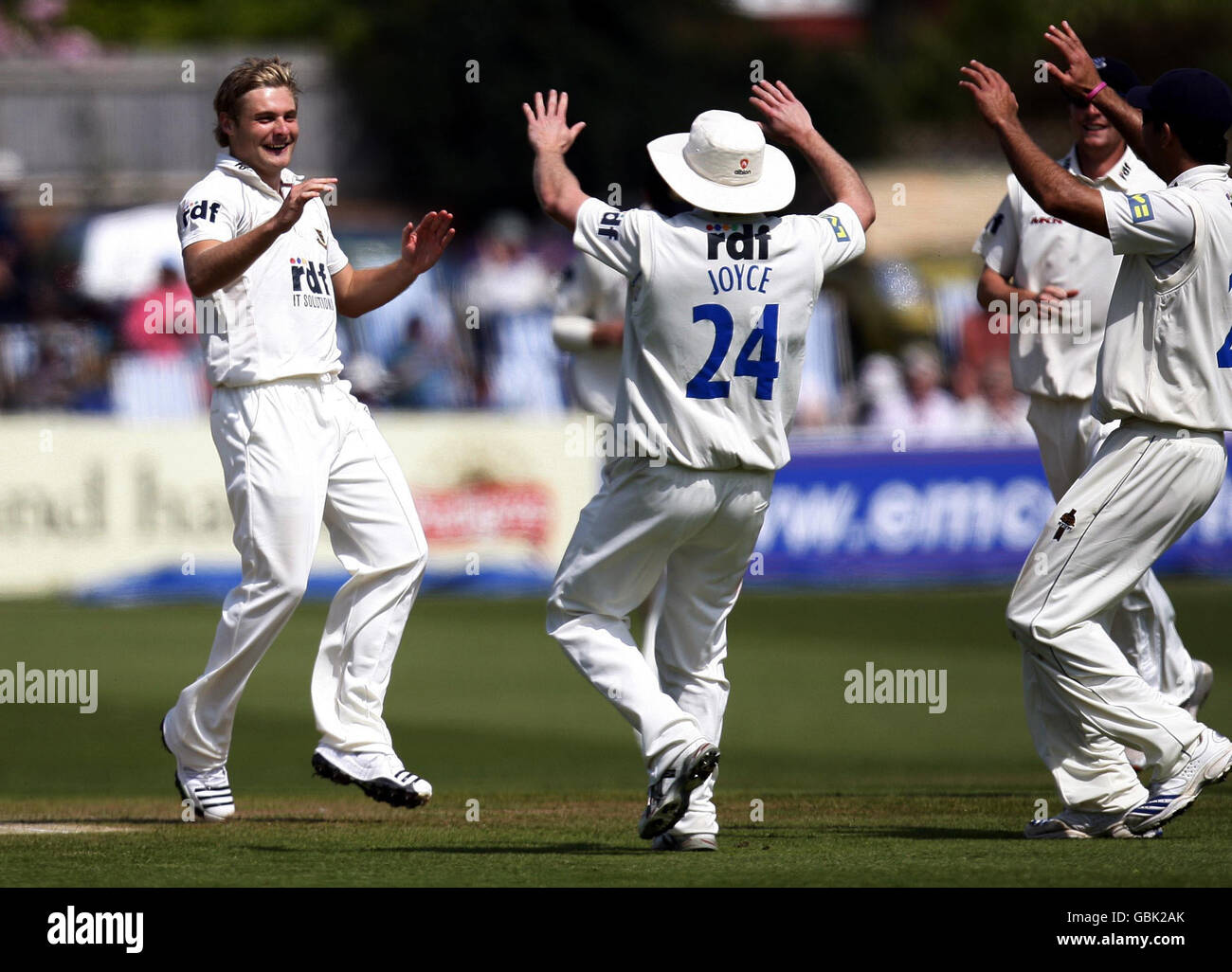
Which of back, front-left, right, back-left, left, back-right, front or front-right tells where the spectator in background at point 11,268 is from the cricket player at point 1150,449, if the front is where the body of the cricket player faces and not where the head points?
front-right

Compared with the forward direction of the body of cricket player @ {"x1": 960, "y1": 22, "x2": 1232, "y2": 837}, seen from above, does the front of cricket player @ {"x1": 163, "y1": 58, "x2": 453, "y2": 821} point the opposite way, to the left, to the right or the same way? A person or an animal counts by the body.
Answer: the opposite way

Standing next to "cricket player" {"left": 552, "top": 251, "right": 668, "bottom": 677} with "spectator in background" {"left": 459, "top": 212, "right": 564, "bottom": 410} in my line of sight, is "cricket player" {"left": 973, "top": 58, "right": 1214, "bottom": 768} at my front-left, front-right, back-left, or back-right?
back-right

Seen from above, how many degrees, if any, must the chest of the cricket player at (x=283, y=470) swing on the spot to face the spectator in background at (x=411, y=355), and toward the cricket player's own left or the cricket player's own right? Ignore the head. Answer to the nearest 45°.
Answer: approximately 135° to the cricket player's own left

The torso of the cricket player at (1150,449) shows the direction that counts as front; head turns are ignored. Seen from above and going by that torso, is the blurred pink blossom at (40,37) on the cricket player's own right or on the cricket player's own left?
on the cricket player's own right

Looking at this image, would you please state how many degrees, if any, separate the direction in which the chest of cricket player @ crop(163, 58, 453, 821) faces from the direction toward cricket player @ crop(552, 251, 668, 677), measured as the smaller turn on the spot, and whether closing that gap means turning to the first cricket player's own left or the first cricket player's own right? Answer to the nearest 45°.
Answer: approximately 90° to the first cricket player's own left

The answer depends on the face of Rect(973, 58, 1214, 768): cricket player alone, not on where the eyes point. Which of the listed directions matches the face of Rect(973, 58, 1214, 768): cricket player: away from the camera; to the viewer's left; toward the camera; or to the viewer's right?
toward the camera

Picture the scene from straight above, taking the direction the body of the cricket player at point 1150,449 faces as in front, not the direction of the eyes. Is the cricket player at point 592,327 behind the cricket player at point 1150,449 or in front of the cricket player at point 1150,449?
in front

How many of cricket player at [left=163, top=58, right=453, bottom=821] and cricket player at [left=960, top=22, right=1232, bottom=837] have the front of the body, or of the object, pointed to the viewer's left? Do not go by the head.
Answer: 1

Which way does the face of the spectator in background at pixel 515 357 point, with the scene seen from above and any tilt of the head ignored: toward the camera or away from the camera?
toward the camera

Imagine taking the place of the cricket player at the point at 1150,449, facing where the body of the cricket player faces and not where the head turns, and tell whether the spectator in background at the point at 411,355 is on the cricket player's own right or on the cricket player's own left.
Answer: on the cricket player's own right

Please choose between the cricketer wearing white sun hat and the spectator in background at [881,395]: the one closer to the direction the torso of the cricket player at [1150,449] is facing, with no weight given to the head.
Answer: the cricketer wearing white sun hat

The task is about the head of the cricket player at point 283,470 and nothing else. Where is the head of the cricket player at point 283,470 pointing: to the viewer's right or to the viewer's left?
to the viewer's right

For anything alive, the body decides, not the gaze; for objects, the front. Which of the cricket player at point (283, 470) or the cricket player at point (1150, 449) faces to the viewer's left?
the cricket player at point (1150, 449)

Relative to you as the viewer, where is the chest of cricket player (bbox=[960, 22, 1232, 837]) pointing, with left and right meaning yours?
facing to the left of the viewer

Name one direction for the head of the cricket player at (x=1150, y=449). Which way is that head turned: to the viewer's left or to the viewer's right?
to the viewer's left

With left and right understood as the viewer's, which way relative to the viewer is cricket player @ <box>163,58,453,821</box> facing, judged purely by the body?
facing the viewer and to the right of the viewer

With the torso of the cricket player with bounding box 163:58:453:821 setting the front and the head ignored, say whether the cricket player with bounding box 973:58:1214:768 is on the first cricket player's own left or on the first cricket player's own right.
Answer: on the first cricket player's own left

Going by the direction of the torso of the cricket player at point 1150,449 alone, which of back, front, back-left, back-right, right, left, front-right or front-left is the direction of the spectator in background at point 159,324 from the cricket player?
front-right
